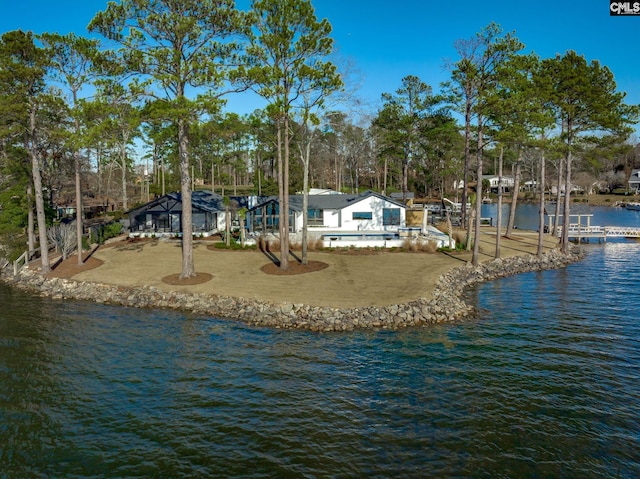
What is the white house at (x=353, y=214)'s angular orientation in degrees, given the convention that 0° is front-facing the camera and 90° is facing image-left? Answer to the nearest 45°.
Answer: approximately 0°

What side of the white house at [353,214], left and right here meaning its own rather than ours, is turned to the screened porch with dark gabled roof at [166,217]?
right

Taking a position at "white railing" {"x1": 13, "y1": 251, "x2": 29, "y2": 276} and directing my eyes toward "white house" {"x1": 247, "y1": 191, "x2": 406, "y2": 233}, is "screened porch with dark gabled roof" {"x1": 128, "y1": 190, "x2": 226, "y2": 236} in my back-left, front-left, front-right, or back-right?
front-left

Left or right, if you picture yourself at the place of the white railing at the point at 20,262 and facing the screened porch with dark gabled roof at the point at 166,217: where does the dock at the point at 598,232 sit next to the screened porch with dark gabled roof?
right

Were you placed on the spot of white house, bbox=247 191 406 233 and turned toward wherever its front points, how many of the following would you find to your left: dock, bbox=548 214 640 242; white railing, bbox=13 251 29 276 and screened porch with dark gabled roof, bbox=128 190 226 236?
1

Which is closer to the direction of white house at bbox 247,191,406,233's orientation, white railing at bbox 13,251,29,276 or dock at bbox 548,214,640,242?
the white railing

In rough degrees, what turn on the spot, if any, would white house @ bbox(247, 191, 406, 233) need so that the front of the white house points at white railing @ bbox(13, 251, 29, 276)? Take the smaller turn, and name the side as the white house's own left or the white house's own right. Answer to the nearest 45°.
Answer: approximately 45° to the white house's own right

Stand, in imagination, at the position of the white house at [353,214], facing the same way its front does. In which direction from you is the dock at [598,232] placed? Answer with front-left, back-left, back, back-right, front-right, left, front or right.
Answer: left
